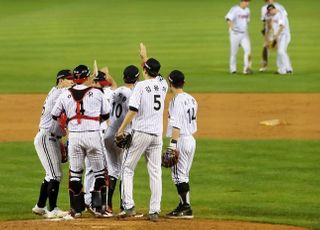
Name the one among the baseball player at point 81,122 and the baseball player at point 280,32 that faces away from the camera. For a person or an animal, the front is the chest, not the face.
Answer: the baseball player at point 81,122

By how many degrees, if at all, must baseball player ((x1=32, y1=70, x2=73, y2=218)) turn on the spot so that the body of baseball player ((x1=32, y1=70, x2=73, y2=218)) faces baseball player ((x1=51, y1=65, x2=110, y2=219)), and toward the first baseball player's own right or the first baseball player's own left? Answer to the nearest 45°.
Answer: approximately 45° to the first baseball player's own right

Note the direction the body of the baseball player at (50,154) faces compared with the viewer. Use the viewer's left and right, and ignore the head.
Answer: facing to the right of the viewer

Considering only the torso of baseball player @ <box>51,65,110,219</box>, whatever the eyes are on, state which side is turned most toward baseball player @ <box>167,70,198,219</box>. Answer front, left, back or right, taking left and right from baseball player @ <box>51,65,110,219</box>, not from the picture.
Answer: right

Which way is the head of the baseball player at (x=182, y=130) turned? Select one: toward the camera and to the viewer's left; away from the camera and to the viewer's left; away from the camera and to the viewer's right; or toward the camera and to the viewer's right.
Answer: away from the camera and to the viewer's left

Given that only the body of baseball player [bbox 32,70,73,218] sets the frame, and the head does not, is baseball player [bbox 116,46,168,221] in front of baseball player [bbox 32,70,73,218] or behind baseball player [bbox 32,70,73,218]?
in front

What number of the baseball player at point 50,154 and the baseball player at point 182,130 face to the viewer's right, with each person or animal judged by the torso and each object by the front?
1

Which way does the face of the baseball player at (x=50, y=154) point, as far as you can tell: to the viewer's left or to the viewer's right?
to the viewer's right

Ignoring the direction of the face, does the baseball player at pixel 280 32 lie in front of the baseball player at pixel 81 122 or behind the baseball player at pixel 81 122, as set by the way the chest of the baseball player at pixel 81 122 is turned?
in front

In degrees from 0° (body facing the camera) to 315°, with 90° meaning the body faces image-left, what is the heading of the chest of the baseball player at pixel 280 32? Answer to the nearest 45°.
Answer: approximately 45°

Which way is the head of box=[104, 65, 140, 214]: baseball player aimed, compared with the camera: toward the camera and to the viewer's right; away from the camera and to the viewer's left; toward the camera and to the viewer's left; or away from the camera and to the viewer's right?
away from the camera and to the viewer's left

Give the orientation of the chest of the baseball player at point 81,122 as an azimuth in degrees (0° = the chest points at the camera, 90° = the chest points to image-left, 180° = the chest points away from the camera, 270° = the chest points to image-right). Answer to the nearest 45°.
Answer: approximately 180°

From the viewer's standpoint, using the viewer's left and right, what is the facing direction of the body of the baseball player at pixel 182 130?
facing away from the viewer and to the left of the viewer
